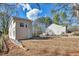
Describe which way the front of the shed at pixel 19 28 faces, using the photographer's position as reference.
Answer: facing the viewer and to the right of the viewer

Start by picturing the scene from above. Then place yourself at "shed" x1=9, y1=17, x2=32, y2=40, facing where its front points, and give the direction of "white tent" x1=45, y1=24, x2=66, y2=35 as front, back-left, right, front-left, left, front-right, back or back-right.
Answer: front-left
